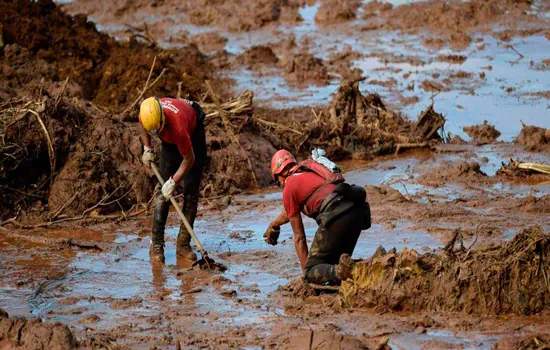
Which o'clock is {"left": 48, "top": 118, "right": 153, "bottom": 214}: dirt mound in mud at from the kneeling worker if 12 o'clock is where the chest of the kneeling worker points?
The dirt mound in mud is roughly at 2 o'clock from the kneeling worker.

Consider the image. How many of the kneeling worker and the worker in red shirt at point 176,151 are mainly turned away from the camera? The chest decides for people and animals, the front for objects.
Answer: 0

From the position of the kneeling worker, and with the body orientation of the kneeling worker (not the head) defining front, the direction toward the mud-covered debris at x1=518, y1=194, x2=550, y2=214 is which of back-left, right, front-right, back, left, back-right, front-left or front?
back-right

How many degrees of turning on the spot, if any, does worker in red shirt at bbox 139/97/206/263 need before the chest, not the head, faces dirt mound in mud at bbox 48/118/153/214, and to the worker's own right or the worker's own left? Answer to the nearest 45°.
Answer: approximately 135° to the worker's own right

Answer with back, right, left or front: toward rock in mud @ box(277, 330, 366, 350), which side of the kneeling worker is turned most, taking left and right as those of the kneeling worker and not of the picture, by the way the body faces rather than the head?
left

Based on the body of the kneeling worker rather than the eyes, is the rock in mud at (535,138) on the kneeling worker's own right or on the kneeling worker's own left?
on the kneeling worker's own right

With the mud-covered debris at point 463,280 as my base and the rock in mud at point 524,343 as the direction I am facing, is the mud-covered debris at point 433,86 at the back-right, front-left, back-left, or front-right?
back-left

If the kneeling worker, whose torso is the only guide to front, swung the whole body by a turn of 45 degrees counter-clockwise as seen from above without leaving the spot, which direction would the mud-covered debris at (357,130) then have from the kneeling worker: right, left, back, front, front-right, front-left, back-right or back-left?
back-right

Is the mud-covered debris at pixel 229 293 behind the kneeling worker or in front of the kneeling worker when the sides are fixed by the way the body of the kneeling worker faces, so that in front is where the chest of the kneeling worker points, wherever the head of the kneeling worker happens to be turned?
in front

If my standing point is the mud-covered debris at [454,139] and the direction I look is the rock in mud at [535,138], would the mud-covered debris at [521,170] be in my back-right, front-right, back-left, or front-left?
front-right

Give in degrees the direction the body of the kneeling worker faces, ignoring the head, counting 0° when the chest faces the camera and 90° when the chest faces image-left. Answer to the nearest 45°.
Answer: approximately 90°

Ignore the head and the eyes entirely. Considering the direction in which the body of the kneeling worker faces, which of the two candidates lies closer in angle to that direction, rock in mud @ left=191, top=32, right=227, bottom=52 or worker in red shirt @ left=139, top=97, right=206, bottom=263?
the worker in red shirt
